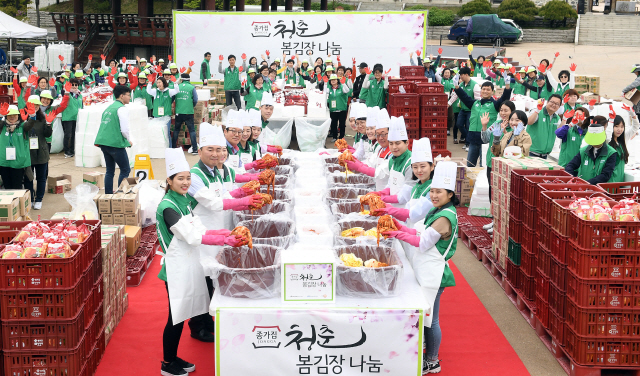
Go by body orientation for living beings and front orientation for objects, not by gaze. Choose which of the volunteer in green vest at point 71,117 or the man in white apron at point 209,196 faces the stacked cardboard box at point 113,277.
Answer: the volunteer in green vest

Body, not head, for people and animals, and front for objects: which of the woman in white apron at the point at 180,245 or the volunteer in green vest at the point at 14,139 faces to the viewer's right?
the woman in white apron

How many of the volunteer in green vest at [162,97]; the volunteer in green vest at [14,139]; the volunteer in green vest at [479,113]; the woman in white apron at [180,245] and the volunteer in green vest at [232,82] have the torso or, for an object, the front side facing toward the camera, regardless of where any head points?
4

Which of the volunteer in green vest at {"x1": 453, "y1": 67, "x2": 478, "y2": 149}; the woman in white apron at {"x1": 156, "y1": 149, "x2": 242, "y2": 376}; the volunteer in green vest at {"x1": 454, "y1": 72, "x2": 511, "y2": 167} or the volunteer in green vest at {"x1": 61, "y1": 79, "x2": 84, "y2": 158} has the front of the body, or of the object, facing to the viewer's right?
the woman in white apron

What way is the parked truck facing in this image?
to the viewer's left

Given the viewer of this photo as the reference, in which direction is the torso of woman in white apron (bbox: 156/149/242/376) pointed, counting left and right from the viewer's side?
facing to the right of the viewer

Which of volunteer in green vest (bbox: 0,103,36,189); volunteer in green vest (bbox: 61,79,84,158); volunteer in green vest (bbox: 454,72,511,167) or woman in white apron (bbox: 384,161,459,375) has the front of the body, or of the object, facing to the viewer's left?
the woman in white apron

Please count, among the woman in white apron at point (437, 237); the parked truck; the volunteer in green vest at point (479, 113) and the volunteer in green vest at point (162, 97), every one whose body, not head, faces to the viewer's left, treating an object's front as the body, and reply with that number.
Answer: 2

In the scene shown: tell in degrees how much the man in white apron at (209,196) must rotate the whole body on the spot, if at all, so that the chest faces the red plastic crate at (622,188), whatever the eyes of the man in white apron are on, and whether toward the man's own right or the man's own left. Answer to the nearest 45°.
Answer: approximately 45° to the man's own left

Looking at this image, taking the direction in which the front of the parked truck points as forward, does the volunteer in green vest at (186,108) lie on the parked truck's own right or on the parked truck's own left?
on the parked truck's own left
